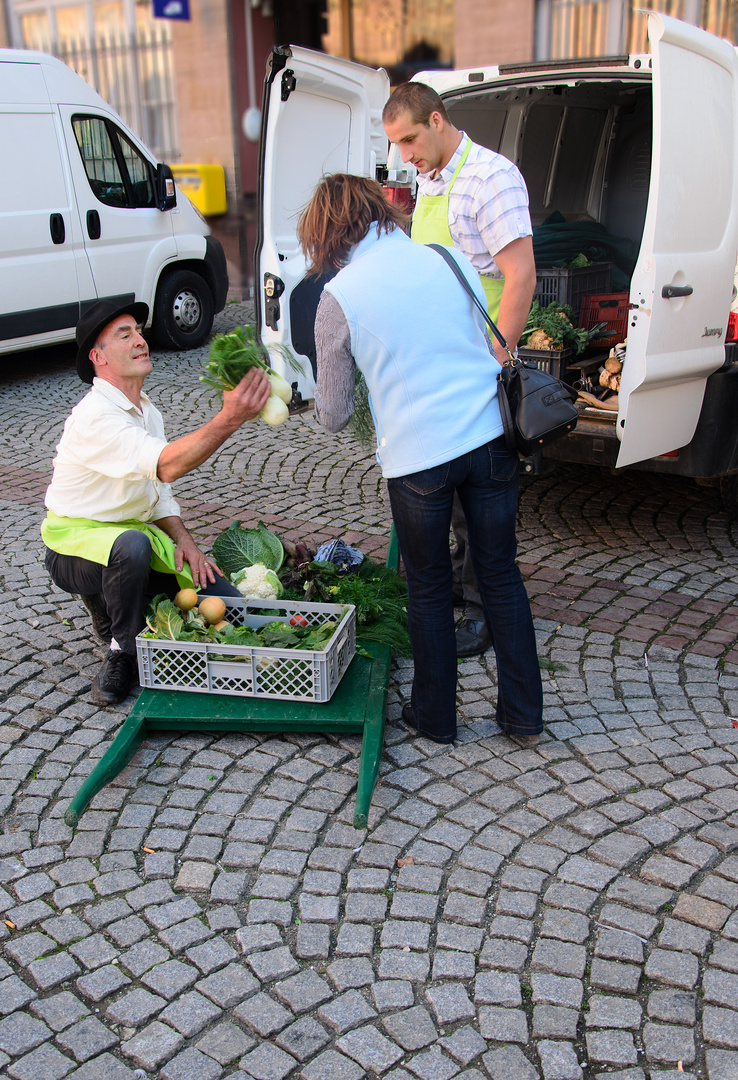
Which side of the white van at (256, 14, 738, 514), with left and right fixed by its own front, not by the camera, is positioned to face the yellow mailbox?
left

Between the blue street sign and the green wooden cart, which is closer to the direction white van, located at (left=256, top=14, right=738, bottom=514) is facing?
the blue street sign

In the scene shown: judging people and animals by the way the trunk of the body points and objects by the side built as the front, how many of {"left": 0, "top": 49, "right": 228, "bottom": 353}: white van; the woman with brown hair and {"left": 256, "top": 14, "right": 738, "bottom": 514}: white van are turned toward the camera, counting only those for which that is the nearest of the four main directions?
0

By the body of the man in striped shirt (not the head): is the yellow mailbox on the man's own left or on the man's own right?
on the man's own right

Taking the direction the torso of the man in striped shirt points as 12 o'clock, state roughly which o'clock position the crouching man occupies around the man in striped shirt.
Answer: The crouching man is roughly at 1 o'clock from the man in striped shirt.

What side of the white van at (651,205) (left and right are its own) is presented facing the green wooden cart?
back

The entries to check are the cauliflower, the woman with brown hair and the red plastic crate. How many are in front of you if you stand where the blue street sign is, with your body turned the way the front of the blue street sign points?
3

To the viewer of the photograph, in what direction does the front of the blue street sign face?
facing the viewer

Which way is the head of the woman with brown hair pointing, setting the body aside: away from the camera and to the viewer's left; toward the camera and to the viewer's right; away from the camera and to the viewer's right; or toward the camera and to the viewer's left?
away from the camera and to the viewer's left

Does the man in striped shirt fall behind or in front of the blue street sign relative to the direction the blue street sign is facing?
in front

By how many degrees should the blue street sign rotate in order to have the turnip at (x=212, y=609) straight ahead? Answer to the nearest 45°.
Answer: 0° — it already faces it

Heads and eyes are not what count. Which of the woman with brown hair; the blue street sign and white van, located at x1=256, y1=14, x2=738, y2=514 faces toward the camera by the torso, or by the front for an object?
the blue street sign

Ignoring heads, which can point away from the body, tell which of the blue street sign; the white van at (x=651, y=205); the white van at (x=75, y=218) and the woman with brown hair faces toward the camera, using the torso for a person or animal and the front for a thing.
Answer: the blue street sign

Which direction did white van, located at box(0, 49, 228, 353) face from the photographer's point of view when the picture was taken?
facing away from the viewer and to the right of the viewer

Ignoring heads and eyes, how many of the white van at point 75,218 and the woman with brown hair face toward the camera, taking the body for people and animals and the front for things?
0

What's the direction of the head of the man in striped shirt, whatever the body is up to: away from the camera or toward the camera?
toward the camera

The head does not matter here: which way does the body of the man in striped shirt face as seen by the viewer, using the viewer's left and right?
facing the viewer and to the left of the viewer
